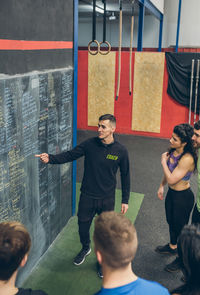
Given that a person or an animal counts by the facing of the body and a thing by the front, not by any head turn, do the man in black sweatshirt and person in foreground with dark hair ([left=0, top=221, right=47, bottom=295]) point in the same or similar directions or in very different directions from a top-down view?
very different directions

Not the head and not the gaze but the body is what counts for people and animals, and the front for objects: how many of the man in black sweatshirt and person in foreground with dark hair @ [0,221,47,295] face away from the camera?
1

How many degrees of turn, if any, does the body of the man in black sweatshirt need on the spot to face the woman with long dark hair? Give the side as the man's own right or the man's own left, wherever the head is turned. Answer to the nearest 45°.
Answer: approximately 90° to the man's own left

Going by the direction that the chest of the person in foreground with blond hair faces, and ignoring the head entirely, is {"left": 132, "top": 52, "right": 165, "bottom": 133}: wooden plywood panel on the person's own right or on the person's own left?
on the person's own right

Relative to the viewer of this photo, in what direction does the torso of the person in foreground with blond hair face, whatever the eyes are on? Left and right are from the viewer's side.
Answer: facing away from the viewer and to the left of the viewer

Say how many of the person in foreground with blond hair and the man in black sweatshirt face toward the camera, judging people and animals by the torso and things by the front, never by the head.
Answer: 1

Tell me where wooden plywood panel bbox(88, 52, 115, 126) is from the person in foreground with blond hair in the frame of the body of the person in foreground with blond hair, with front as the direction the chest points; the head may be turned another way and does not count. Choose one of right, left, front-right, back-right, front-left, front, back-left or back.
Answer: front-right

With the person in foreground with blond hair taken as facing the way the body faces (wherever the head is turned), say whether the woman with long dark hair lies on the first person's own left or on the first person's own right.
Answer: on the first person's own right

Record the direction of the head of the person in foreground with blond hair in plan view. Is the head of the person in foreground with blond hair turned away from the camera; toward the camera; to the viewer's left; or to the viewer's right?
away from the camera

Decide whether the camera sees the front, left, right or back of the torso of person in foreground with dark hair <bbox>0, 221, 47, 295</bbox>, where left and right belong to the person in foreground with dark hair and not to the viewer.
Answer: back

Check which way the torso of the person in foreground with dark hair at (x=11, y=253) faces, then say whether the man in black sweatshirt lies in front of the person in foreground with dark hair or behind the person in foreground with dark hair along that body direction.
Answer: in front

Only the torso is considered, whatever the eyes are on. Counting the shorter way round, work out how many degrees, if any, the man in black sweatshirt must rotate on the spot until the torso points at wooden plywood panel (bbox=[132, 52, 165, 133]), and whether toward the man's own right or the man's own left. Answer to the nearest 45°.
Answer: approximately 180°

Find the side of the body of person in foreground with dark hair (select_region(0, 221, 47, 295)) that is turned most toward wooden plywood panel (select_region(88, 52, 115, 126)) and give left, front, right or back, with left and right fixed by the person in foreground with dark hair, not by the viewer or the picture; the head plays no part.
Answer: front

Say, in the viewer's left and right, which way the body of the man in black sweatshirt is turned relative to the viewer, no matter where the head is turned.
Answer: facing the viewer

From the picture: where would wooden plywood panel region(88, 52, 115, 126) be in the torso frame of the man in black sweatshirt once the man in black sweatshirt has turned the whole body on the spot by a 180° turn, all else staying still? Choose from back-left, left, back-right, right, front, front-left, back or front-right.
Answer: front
